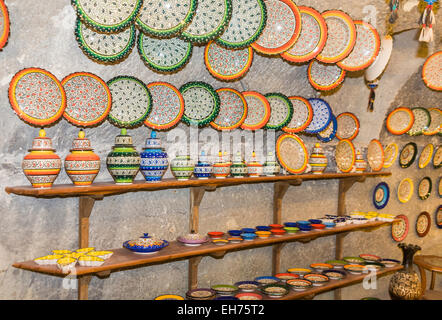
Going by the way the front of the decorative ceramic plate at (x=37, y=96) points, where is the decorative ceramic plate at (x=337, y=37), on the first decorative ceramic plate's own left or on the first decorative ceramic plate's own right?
on the first decorative ceramic plate's own left

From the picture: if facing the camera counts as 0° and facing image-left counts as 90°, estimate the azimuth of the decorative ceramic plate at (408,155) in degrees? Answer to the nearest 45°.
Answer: approximately 45°
